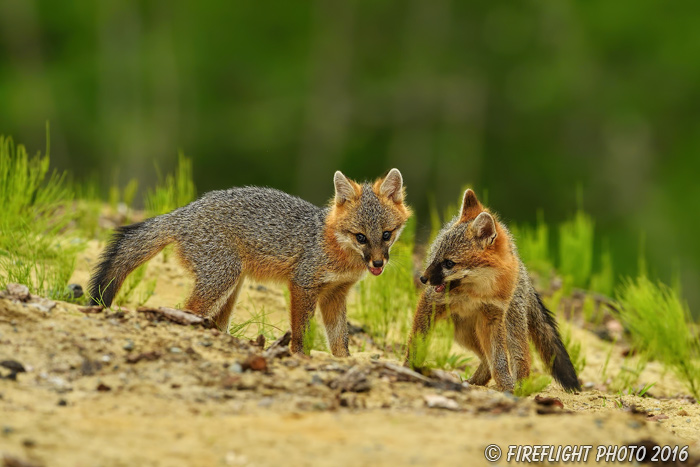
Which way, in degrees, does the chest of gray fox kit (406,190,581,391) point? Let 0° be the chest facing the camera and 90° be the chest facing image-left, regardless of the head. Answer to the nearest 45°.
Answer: approximately 45°

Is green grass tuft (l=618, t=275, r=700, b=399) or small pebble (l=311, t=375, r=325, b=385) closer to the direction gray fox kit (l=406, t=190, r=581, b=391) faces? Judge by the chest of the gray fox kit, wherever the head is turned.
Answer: the small pebble

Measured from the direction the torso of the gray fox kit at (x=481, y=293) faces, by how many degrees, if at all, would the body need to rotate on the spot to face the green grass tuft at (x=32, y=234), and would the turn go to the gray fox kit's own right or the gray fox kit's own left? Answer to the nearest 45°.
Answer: approximately 45° to the gray fox kit's own right

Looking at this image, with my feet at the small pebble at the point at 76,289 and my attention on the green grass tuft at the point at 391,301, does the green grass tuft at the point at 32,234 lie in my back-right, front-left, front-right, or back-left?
back-left

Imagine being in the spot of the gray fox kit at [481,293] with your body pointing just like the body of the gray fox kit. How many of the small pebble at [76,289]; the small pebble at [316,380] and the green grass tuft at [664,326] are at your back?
1

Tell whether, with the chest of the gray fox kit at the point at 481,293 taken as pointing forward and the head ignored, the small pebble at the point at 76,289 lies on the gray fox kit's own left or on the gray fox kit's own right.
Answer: on the gray fox kit's own right

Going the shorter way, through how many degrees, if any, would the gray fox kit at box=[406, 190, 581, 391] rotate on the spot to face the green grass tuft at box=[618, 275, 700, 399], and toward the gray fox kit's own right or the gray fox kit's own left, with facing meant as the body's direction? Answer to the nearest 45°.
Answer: approximately 180°

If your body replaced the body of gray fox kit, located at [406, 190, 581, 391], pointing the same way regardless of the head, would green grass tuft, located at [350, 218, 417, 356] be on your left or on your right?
on your right

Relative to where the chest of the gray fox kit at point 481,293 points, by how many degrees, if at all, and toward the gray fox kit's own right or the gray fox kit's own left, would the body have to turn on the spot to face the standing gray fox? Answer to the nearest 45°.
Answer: approximately 45° to the gray fox kit's own right

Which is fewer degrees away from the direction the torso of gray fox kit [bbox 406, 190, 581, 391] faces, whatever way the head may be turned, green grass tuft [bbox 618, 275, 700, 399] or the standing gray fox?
the standing gray fox
